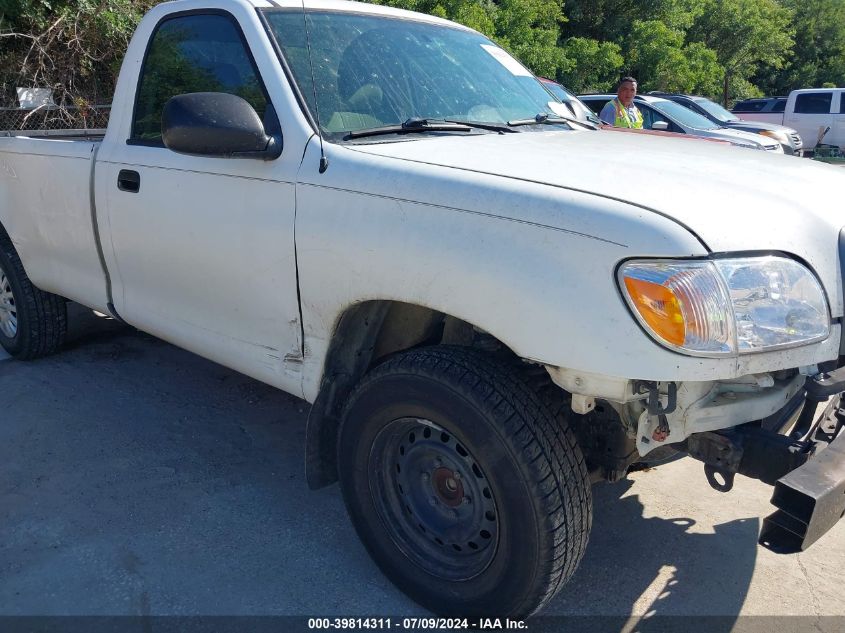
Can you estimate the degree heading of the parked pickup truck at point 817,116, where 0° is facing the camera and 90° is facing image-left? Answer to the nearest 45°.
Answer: approximately 270°

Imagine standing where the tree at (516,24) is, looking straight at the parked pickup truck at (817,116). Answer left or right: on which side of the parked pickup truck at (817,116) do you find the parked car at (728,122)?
right

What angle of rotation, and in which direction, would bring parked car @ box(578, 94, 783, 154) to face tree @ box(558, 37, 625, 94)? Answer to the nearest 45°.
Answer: approximately 135° to its left

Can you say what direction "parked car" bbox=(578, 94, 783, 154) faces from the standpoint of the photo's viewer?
facing the viewer and to the right of the viewer

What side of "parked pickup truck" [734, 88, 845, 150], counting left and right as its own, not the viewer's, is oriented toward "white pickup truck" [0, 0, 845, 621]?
right

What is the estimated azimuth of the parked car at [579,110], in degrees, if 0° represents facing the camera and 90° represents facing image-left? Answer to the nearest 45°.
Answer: approximately 315°

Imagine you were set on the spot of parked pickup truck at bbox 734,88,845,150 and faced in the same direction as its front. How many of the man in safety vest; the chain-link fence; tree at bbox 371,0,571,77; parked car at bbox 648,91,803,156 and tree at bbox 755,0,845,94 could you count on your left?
1

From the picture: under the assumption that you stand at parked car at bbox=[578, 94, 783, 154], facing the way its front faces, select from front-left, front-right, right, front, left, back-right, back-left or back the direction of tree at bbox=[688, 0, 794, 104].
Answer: back-left
